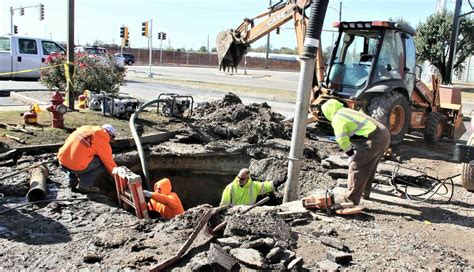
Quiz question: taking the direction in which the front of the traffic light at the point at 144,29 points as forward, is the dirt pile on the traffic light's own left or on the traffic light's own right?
on the traffic light's own left

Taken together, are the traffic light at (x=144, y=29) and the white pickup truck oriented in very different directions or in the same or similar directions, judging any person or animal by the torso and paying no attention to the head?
very different directions

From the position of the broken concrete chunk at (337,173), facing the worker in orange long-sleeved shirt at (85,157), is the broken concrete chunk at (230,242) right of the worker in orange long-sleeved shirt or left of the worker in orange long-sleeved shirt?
left

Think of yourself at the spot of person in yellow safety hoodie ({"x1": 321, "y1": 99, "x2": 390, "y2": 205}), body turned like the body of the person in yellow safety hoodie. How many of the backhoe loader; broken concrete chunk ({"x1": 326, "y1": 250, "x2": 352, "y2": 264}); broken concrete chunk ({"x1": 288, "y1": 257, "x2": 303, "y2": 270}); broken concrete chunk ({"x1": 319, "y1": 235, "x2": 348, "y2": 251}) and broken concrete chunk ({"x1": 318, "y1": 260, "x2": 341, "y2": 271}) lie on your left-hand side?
4

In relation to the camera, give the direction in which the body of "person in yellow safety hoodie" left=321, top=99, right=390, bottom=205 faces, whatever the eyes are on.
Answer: to the viewer's left

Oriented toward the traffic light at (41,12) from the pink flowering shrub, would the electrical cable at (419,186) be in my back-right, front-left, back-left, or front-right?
back-right

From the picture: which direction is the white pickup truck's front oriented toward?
to the viewer's right
